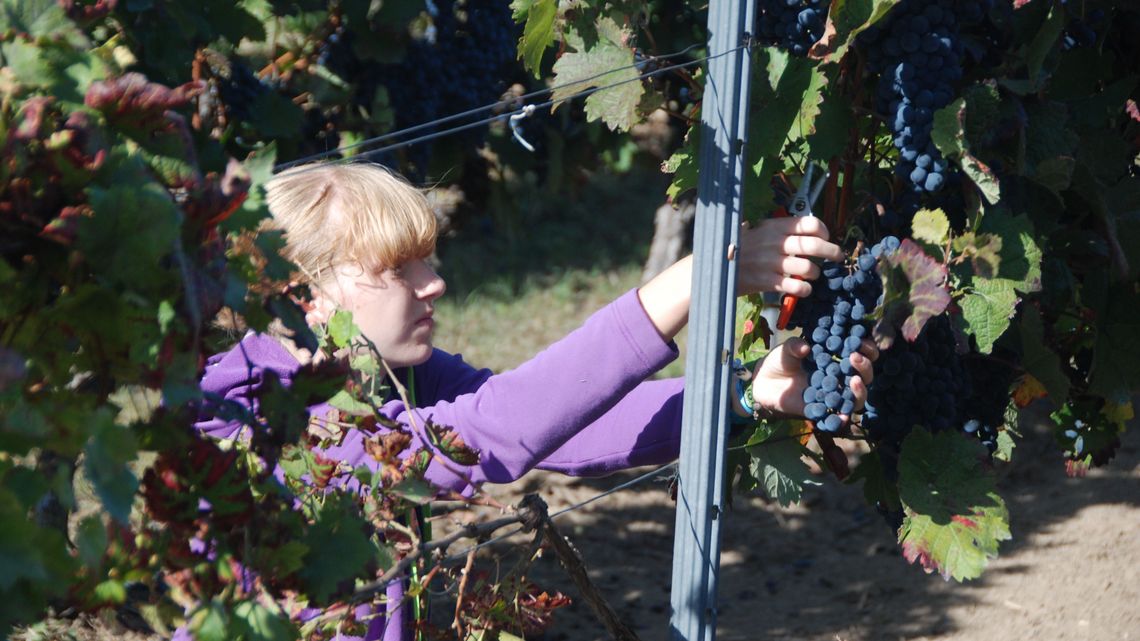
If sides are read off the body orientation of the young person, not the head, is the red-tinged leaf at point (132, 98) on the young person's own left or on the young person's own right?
on the young person's own right

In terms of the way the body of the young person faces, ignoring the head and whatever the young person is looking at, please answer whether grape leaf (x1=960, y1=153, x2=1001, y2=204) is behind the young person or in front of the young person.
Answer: in front

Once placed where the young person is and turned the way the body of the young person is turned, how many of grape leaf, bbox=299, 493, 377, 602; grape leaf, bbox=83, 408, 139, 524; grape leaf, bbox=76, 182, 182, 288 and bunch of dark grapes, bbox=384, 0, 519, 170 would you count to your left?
1

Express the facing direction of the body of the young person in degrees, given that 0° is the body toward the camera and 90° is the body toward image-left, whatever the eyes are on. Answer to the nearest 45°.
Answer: approximately 270°

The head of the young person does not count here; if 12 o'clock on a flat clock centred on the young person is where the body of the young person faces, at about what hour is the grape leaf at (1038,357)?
The grape leaf is roughly at 12 o'clock from the young person.

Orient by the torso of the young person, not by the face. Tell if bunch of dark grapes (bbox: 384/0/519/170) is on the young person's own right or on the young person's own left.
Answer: on the young person's own left

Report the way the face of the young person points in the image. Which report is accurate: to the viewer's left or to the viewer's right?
to the viewer's right

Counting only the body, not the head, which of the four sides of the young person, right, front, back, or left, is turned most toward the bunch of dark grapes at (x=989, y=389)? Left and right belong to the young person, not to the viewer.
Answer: front

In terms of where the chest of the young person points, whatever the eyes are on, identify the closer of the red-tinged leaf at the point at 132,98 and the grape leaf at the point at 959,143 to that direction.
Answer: the grape leaf

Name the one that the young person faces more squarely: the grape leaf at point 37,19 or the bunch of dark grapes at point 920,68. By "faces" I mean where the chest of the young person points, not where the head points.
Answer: the bunch of dark grapes
